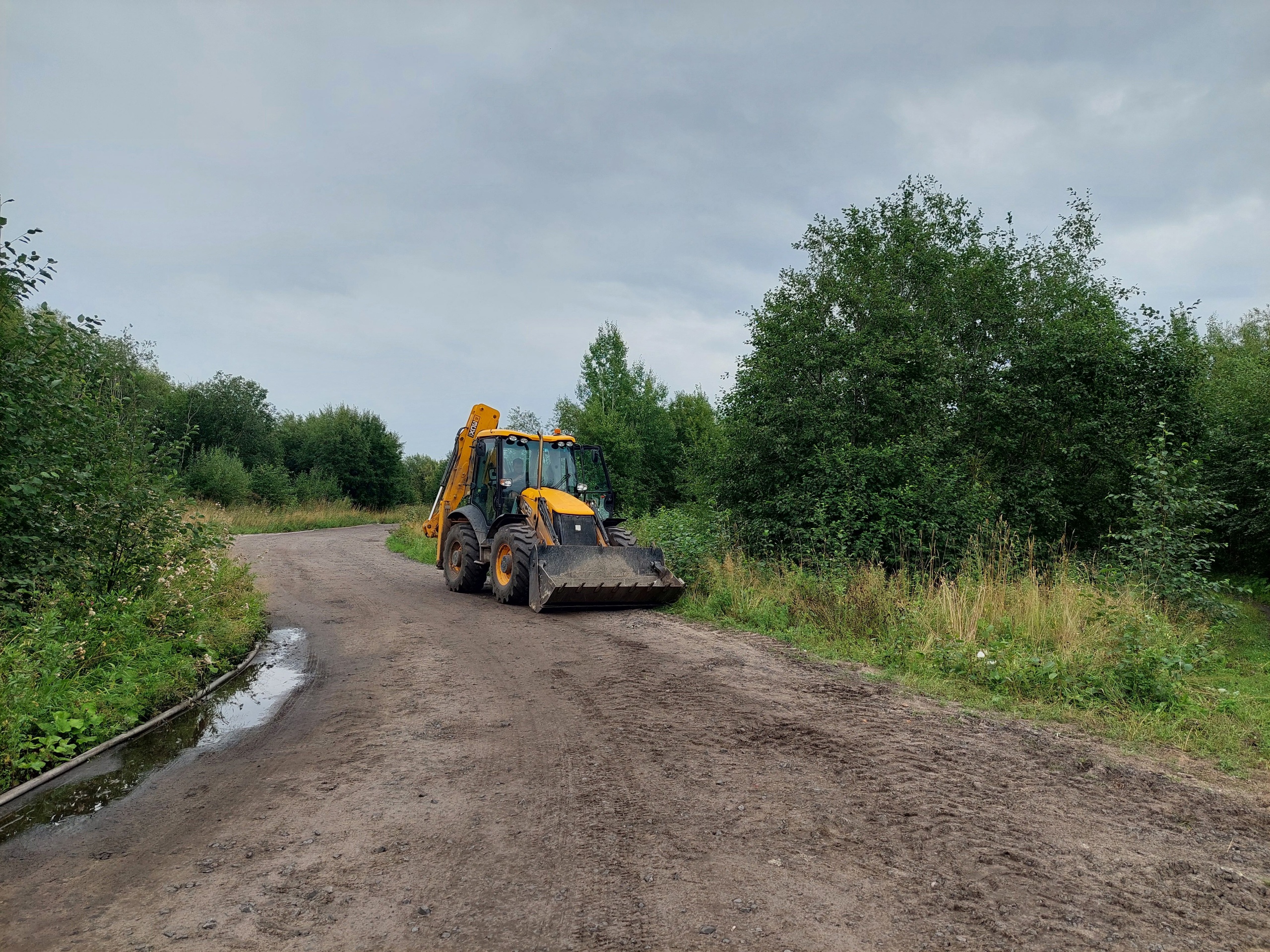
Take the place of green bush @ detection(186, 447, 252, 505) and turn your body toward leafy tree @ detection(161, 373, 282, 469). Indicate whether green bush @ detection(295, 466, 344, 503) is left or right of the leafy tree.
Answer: right

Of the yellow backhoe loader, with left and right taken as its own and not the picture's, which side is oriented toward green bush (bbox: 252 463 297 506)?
back

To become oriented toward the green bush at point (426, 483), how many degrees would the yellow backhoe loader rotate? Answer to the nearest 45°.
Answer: approximately 135° to its left

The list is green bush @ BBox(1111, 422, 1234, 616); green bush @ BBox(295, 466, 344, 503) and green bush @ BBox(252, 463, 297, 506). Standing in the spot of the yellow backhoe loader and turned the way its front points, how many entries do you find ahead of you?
1

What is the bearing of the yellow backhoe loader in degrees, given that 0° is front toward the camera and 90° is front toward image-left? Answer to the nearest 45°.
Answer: approximately 315°

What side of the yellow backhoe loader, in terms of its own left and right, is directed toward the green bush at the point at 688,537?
left

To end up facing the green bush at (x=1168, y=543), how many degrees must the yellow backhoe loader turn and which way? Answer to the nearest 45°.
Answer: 0° — it already faces it

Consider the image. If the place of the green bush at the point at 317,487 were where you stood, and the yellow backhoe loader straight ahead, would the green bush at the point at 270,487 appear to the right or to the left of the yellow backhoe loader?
right

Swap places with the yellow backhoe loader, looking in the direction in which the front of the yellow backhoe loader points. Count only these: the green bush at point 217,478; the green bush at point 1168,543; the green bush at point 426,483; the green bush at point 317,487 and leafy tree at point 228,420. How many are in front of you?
1

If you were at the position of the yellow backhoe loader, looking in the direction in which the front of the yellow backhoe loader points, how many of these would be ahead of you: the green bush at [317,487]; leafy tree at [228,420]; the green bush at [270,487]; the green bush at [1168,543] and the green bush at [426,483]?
1

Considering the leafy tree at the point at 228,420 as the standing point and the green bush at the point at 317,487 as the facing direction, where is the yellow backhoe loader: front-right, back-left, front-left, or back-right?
front-right

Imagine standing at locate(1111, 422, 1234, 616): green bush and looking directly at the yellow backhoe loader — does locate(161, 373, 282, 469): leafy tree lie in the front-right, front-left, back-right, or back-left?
front-right

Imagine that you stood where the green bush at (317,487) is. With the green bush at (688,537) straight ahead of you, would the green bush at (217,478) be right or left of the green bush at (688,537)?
right

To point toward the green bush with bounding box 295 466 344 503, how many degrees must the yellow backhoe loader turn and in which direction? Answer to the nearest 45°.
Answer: approximately 135° to its left

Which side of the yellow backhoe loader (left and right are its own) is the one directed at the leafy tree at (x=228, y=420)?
back

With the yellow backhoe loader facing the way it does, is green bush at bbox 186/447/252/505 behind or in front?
behind
